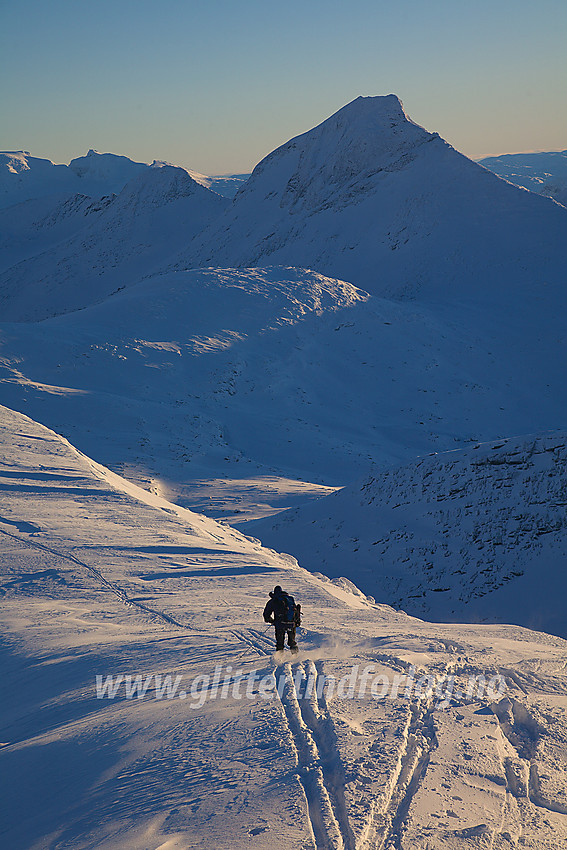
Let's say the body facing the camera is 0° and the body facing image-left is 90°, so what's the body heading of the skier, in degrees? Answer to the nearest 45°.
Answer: approximately 135°
